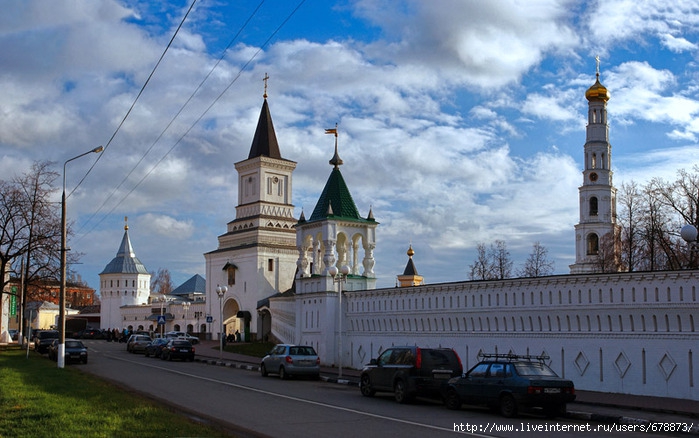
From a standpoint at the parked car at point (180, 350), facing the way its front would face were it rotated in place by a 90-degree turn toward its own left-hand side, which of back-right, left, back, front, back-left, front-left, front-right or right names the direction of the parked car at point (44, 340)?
right

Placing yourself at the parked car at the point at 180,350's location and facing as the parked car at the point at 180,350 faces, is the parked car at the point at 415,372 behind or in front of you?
behind

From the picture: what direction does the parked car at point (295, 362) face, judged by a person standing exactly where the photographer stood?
facing away from the viewer and to the left of the viewer

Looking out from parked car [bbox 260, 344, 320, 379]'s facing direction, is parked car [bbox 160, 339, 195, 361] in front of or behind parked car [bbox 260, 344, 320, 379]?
in front

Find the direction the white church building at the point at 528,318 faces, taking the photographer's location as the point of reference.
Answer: facing the viewer and to the left of the viewer

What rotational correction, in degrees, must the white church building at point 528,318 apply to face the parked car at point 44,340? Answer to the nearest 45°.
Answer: approximately 90° to its right

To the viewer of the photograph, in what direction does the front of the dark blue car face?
facing away from the viewer and to the left of the viewer

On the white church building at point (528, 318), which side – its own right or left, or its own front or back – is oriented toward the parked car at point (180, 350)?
right

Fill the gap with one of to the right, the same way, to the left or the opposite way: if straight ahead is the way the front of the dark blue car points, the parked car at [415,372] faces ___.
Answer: the same way

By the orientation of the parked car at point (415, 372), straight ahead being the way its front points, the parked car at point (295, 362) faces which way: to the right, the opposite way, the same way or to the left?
the same way

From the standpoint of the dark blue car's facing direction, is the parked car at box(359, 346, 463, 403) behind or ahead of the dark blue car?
ahead

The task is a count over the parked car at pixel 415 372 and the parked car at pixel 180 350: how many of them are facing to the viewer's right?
0

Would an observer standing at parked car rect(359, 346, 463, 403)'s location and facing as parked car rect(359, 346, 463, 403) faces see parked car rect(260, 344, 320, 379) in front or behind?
in front

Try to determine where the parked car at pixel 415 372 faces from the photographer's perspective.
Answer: facing away from the viewer and to the left of the viewer
